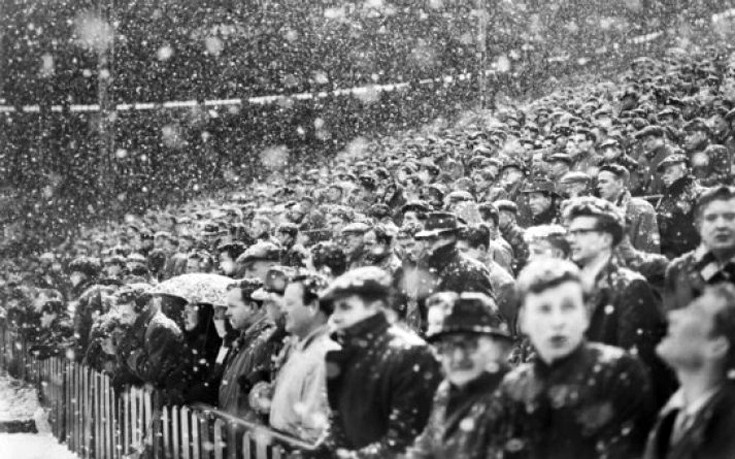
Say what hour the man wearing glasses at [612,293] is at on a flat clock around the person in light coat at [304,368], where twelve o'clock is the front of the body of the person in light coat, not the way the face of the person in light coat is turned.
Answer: The man wearing glasses is roughly at 7 o'clock from the person in light coat.

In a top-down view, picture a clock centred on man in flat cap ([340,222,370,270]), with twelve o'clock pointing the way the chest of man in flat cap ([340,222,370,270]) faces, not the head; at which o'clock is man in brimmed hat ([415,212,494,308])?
man in brimmed hat ([415,212,494,308]) is roughly at 10 o'clock from man in flat cap ([340,222,370,270]).

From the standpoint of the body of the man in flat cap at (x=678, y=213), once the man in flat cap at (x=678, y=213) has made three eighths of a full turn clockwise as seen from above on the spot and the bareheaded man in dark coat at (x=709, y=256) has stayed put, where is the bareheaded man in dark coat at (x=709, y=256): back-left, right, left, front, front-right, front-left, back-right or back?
back

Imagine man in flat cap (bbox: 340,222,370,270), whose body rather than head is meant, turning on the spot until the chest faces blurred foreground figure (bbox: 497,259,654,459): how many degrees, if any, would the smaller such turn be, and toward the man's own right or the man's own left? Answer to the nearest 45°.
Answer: approximately 45° to the man's own left

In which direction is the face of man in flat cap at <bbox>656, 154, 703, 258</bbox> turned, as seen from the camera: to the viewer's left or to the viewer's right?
to the viewer's left

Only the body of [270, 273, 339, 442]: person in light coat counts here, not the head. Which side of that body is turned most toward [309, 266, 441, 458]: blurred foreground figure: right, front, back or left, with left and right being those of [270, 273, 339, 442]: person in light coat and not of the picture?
left

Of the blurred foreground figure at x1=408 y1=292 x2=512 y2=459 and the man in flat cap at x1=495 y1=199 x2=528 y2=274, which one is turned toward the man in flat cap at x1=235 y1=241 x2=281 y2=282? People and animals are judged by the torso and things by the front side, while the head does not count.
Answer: the man in flat cap at x1=495 y1=199 x2=528 y2=274

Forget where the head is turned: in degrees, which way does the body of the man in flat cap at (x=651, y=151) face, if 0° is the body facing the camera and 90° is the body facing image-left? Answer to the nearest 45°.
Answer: approximately 45°

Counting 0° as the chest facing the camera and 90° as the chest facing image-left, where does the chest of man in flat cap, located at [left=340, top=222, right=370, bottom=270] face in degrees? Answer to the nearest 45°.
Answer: approximately 45°

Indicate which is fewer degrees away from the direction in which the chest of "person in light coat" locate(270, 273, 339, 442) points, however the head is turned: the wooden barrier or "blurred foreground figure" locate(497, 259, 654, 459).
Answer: the wooden barrier

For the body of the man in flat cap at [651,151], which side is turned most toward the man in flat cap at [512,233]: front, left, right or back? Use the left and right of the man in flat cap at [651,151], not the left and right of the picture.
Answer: front

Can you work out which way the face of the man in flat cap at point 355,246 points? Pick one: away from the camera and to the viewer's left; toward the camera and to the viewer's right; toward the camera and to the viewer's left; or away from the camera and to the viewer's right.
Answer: toward the camera and to the viewer's left
